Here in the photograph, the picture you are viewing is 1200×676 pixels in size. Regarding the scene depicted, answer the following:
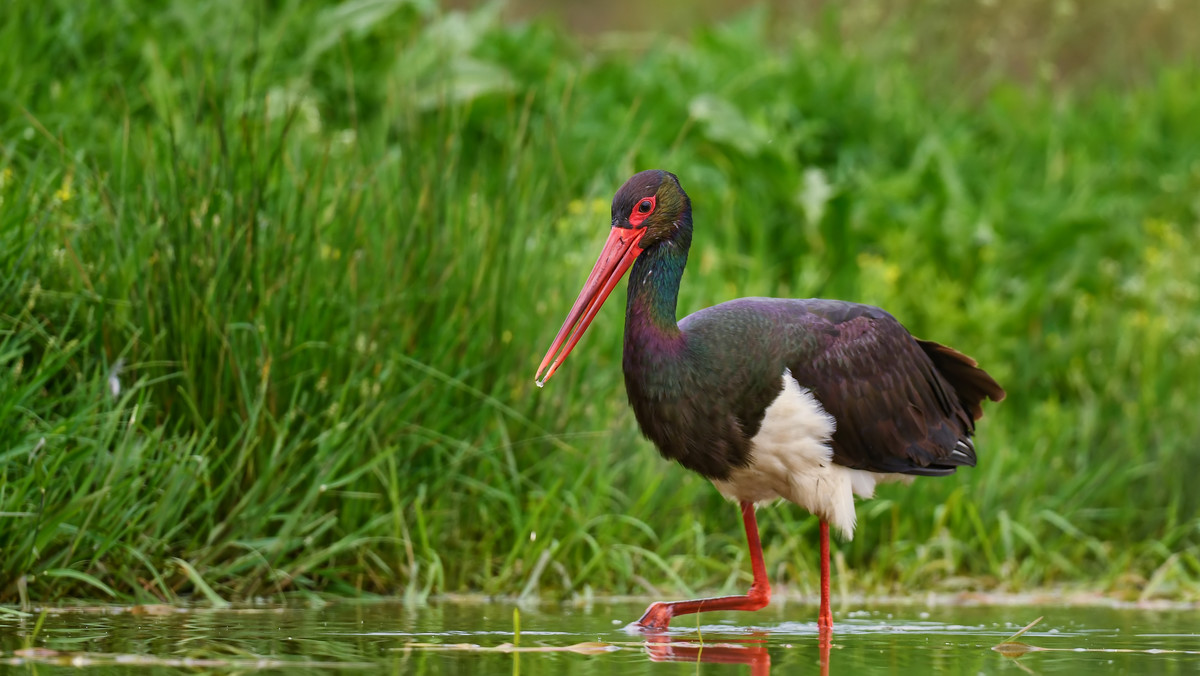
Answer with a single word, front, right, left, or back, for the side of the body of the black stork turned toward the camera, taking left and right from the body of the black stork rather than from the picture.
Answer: left
